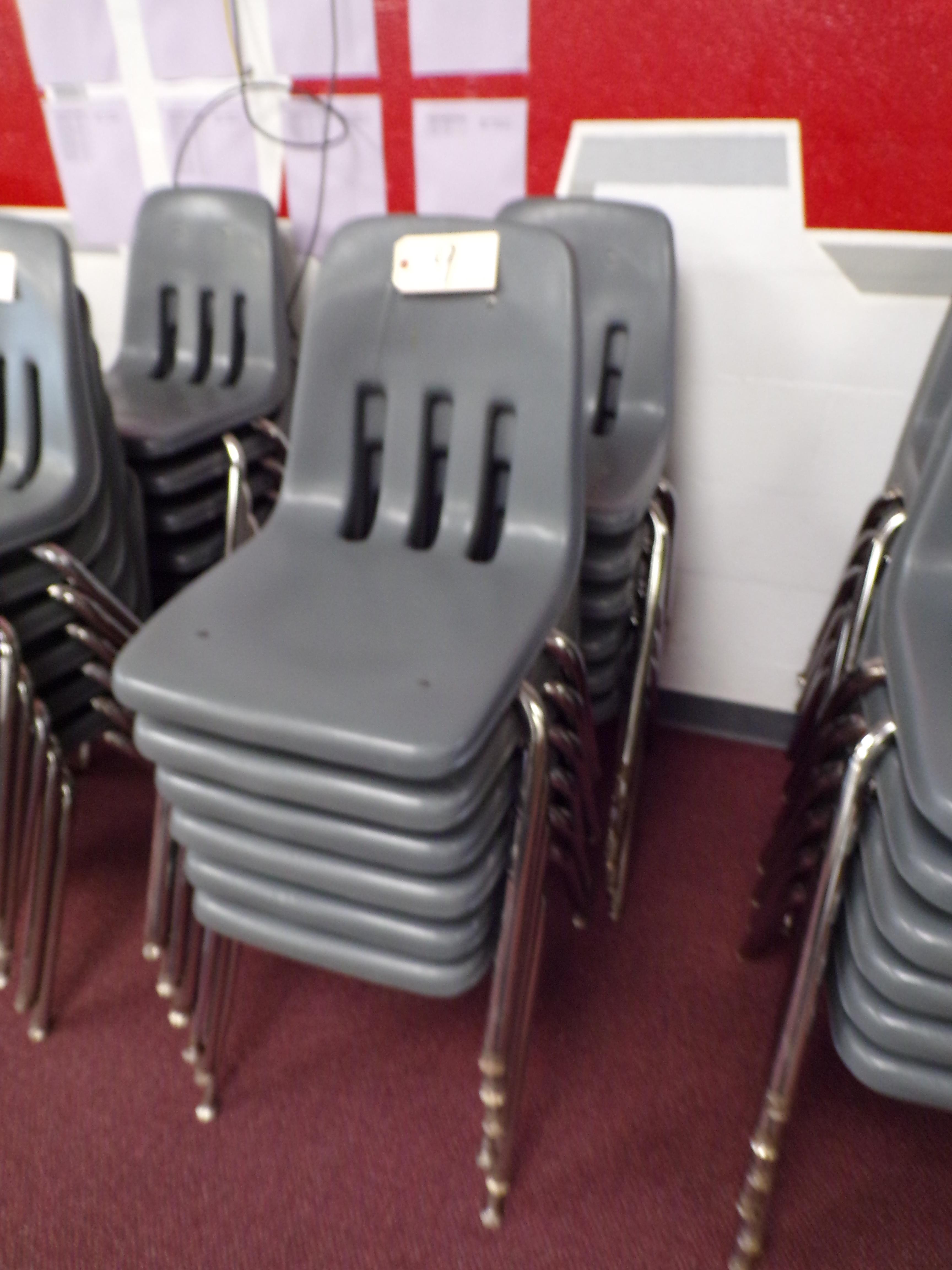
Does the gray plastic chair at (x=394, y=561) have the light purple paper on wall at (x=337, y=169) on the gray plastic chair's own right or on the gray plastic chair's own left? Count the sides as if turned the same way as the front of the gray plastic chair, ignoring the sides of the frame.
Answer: on the gray plastic chair's own right

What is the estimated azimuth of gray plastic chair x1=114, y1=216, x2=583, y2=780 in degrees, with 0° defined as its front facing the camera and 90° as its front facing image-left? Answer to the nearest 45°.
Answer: approximately 45°

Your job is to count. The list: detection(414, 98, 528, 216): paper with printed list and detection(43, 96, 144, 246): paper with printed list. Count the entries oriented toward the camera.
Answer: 2

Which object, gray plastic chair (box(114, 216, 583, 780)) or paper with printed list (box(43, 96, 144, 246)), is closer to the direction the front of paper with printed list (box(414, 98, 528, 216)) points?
the gray plastic chair

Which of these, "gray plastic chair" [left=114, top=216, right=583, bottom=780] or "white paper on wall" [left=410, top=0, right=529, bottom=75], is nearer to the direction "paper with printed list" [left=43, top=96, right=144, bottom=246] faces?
the gray plastic chair

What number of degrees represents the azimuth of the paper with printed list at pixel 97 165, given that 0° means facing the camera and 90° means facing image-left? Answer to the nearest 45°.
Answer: approximately 0°
